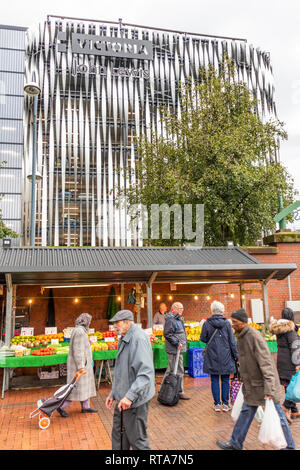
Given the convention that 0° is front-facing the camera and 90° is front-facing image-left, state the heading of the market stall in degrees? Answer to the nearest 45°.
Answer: approximately 0°

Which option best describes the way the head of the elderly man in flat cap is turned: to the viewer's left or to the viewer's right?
to the viewer's left

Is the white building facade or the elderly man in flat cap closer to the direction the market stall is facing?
the elderly man in flat cap

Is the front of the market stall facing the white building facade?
no

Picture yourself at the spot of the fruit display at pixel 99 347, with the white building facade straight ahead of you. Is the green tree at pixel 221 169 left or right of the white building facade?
right

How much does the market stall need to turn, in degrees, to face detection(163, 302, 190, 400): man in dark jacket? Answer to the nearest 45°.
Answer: approximately 45° to its left

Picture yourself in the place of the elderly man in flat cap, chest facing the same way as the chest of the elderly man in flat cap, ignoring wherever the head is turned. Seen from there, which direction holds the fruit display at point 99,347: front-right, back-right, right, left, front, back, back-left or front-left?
right

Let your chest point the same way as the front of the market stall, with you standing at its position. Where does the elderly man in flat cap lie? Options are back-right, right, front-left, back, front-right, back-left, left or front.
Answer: front

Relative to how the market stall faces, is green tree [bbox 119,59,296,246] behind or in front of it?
behind

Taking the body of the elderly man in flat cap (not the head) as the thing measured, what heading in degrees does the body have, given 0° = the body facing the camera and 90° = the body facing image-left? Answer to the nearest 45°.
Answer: approximately 90°

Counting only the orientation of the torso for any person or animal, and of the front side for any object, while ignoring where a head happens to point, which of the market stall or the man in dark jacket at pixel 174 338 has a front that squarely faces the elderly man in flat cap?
the market stall
